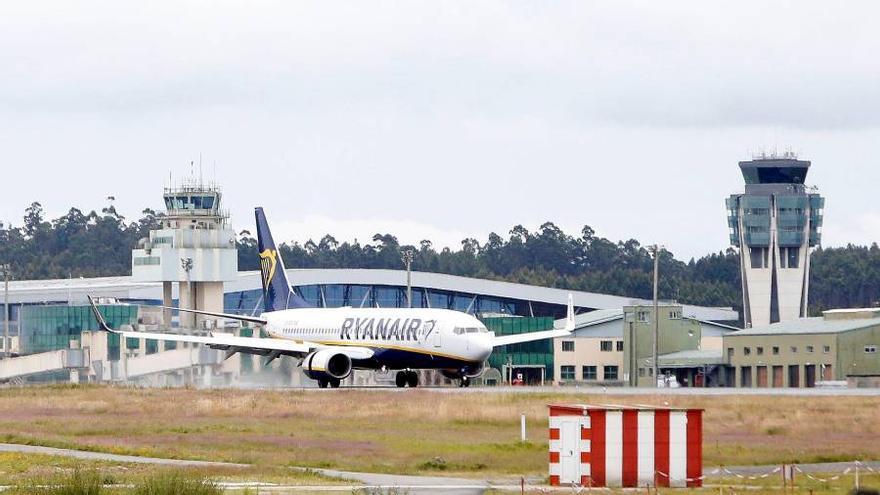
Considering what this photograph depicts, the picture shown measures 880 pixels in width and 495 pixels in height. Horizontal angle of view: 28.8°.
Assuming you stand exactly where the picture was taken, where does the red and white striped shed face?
facing the viewer and to the left of the viewer
